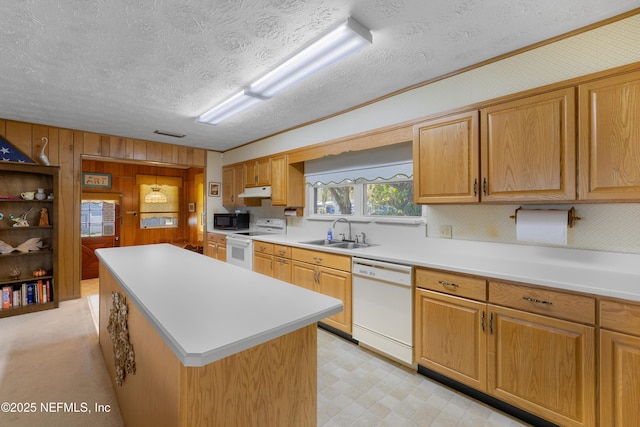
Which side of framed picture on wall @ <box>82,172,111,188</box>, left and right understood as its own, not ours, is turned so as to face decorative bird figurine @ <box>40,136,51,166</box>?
front

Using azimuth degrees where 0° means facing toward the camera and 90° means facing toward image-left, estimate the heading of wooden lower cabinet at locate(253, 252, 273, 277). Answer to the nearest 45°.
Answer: approximately 45°

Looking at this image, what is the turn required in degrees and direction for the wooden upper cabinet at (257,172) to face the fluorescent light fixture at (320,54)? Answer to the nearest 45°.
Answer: approximately 45° to its left

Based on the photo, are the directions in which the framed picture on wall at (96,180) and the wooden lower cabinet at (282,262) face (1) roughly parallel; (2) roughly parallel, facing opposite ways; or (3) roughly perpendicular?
roughly perpendicular

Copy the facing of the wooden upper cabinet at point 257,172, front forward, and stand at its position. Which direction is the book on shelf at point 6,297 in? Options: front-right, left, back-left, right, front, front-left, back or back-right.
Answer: front-right

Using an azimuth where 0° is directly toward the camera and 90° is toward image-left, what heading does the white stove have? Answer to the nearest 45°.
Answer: approximately 45°

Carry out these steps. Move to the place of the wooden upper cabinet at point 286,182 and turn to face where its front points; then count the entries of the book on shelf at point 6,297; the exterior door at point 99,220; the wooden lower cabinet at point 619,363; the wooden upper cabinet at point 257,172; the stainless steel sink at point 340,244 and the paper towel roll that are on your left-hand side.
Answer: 3

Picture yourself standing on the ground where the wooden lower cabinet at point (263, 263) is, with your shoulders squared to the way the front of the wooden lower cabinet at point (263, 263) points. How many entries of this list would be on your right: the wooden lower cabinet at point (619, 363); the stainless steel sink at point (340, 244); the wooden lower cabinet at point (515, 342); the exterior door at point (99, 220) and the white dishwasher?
1

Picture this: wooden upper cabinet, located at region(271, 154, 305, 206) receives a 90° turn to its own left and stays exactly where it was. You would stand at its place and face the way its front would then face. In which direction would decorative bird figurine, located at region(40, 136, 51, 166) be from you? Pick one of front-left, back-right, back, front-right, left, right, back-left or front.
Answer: back-right

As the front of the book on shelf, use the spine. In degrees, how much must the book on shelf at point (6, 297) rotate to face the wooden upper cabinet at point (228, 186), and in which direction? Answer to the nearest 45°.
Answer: approximately 90° to its left

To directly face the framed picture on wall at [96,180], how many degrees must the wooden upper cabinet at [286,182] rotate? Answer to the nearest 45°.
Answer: approximately 90° to its right

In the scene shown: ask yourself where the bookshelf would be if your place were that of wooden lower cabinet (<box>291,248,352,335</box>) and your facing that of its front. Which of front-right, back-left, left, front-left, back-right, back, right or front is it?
front-right
